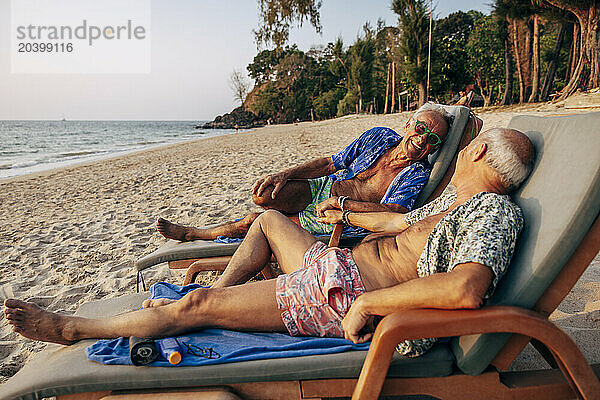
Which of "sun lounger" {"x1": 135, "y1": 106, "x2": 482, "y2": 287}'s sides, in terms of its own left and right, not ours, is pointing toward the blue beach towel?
left

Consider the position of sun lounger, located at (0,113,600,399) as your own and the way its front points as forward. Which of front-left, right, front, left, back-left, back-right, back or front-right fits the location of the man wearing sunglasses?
right

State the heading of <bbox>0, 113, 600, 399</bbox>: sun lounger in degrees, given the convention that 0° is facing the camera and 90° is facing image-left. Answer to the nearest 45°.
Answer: approximately 90°

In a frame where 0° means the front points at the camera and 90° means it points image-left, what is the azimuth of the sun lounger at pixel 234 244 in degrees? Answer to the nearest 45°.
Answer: approximately 90°

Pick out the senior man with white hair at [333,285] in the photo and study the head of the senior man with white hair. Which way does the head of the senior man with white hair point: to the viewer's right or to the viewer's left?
to the viewer's left

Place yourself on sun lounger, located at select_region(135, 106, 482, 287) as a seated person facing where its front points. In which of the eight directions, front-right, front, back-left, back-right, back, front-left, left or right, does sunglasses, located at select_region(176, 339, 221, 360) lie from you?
left

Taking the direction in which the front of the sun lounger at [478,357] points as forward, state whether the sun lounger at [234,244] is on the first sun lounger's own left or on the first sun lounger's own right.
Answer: on the first sun lounger's own right

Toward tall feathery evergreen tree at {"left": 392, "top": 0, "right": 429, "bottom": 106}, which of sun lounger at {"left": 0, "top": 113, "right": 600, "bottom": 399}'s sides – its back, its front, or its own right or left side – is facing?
right

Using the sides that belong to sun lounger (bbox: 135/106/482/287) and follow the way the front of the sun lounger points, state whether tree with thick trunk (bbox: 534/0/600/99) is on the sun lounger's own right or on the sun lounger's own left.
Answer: on the sun lounger's own right

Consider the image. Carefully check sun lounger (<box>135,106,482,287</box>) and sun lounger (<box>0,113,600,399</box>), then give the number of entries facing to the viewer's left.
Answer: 2

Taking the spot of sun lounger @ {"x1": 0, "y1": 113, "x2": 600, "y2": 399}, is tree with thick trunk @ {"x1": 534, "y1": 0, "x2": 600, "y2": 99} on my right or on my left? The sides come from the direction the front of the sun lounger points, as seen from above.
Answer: on my right

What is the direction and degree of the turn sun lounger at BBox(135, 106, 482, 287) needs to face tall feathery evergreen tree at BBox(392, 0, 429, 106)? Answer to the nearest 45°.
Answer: approximately 90° to its right
